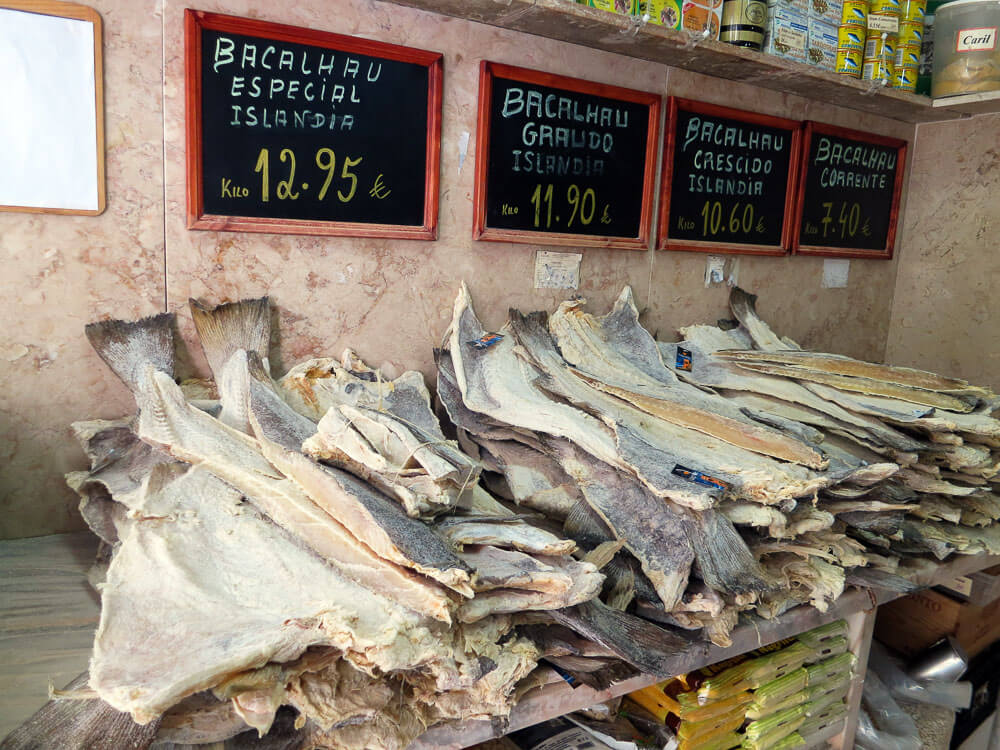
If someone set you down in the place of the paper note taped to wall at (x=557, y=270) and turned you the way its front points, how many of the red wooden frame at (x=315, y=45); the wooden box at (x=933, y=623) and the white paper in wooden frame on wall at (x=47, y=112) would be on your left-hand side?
1

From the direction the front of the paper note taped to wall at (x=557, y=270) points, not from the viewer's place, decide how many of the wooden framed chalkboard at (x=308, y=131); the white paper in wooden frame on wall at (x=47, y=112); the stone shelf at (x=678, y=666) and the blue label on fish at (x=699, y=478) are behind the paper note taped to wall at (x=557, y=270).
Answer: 0

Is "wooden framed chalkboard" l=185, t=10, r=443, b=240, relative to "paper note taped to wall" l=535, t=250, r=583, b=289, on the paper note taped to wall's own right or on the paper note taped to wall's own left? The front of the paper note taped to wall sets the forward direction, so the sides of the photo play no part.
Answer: on the paper note taped to wall's own right

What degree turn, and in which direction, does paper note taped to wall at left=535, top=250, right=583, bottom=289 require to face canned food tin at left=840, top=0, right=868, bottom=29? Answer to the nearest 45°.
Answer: approximately 90° to its left

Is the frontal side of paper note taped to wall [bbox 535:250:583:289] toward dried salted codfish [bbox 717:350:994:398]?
no

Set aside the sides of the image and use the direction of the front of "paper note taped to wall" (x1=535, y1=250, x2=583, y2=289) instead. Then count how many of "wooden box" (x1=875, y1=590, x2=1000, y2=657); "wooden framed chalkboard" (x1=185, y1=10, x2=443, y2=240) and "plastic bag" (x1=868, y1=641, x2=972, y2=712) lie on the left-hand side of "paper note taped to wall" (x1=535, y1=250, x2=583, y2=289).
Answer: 2

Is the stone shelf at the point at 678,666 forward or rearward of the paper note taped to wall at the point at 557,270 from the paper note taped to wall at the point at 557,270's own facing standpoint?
forward

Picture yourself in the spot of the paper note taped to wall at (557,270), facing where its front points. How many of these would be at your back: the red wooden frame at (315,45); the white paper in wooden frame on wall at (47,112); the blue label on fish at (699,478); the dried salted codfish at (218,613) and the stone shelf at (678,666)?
0

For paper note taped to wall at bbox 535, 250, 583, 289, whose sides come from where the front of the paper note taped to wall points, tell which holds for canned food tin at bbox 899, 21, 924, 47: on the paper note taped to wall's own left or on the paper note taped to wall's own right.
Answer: on the paper note taped to wall's own left

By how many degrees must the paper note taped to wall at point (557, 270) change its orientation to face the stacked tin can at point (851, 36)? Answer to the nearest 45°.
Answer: approximately 90° to its left

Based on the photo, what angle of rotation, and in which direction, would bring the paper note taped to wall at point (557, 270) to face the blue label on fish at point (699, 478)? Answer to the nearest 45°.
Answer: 0° — it already faces it

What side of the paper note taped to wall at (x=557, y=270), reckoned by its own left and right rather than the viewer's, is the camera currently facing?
front

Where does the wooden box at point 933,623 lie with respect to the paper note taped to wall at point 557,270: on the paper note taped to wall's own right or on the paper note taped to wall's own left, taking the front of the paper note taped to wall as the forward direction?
on the paper note taped to wall's own left

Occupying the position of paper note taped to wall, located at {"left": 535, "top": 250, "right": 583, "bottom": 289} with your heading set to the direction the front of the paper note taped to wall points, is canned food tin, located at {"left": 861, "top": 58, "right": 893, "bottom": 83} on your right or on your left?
on your left
